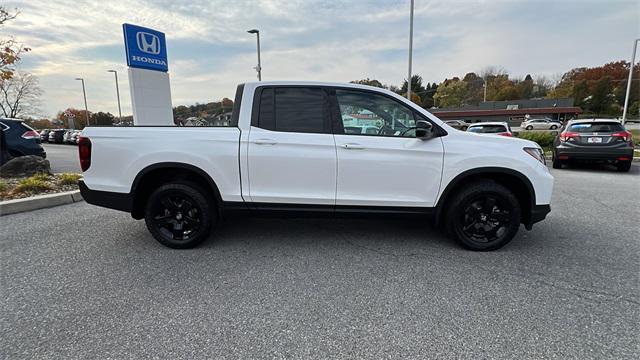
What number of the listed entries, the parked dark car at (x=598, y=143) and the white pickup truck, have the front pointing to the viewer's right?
1

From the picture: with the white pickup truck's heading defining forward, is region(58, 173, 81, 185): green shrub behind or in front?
behind

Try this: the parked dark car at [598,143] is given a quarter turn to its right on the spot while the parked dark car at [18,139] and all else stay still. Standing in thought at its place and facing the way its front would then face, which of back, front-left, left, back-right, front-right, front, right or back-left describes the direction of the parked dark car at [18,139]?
back-right

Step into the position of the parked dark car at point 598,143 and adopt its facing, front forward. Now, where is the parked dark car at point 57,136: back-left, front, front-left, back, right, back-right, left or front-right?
left

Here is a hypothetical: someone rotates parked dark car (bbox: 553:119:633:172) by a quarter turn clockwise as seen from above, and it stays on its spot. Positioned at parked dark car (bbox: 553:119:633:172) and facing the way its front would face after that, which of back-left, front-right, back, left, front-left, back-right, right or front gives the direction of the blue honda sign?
back-right

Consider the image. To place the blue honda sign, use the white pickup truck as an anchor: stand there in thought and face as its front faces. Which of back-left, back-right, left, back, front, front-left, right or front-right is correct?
back-left

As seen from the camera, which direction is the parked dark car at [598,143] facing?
away from the camera

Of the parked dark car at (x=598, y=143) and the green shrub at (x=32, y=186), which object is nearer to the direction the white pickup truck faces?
the parked dark car

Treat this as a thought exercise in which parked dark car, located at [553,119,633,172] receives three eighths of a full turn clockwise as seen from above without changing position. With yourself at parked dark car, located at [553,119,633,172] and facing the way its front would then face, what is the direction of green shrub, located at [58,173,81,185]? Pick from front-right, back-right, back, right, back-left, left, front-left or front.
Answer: right

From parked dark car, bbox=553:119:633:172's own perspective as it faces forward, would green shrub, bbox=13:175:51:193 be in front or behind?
behind

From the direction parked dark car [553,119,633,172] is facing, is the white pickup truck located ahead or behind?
behind

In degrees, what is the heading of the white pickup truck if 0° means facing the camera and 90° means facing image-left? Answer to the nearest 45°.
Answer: approximately 270°
